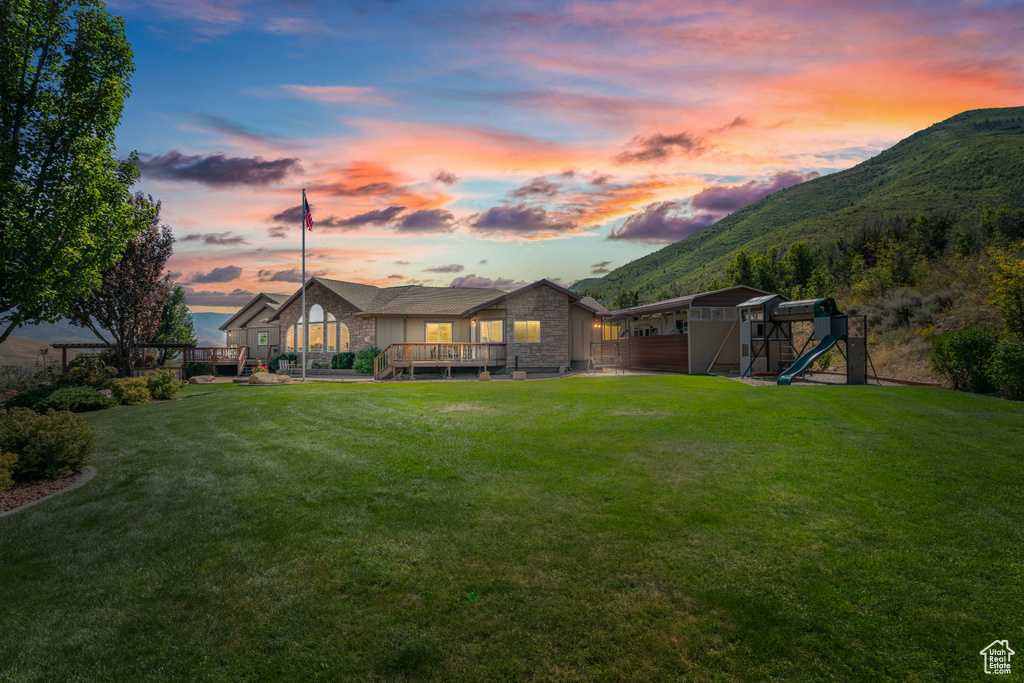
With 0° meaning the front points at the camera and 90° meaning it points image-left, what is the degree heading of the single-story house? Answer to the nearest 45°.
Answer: approximately 0°

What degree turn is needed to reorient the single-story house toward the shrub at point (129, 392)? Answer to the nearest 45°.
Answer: approximately 45° to its right

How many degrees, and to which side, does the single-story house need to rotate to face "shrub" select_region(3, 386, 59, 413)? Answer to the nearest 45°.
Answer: approximately 45° to its right

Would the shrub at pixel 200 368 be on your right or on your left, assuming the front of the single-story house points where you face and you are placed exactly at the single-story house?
on your right

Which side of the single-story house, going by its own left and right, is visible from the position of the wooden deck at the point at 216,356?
right

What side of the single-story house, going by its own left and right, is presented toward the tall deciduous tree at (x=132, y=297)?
right
